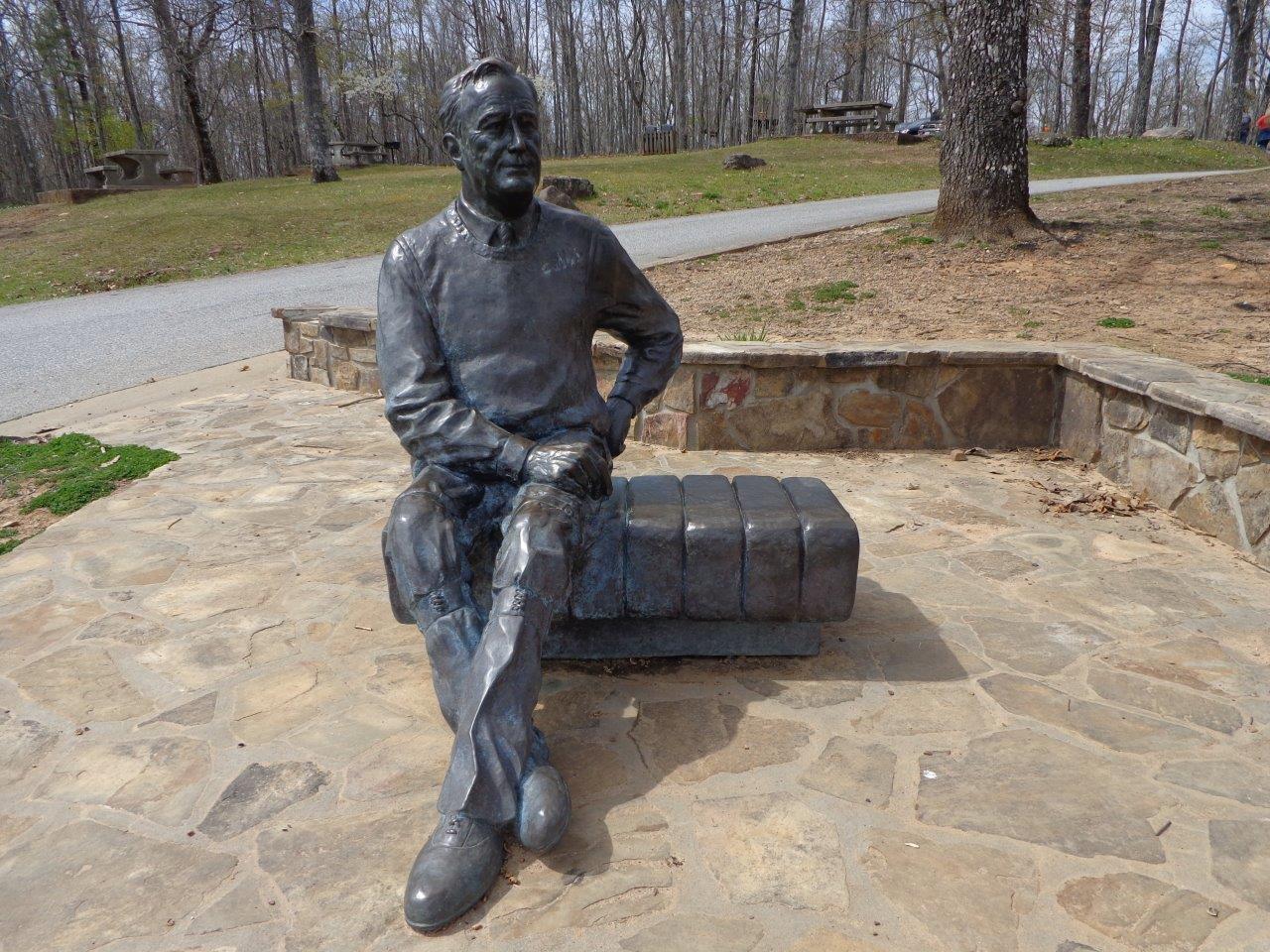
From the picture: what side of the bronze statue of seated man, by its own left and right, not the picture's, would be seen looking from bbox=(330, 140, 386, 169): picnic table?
back

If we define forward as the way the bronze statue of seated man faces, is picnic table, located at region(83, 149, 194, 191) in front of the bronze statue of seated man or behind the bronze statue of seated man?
behind

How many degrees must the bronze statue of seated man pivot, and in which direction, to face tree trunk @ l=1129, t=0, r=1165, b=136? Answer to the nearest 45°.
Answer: approximately 135° to its left

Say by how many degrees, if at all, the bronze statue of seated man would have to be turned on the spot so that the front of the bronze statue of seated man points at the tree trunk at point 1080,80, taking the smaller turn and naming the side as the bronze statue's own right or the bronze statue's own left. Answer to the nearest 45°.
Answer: approximately 135° to the bronze statue's own left

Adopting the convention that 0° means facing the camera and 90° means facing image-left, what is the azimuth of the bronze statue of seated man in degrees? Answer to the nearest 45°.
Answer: approximately 0°

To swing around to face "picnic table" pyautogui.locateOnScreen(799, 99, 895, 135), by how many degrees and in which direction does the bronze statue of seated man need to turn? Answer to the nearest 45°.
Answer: approximately 180°

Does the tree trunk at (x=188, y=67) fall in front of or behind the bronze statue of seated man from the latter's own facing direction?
behind

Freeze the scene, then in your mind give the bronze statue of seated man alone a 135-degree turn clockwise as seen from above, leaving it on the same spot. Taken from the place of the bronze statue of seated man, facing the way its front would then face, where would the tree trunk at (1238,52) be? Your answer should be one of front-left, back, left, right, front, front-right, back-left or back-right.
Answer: right

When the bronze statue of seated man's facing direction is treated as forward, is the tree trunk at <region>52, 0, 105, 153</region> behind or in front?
behind
